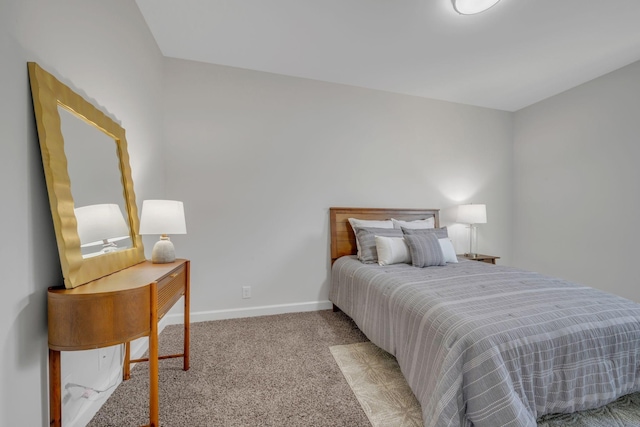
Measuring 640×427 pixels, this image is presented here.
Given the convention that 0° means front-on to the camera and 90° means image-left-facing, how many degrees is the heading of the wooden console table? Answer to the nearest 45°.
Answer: approximately 270°

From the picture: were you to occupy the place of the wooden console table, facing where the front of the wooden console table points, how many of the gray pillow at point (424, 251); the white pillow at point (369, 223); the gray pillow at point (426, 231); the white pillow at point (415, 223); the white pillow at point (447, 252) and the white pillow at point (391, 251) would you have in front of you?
6

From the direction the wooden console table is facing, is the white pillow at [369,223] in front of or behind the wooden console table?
in front

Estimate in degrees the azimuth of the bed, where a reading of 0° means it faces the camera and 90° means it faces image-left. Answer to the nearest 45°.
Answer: approximately 315°

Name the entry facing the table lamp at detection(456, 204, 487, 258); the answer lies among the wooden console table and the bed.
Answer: the wooden console table

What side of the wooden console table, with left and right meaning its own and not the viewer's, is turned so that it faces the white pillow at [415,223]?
front

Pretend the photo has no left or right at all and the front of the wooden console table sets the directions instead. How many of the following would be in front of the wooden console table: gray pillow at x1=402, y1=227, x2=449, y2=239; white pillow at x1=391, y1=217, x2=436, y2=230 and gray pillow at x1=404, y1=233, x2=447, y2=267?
3

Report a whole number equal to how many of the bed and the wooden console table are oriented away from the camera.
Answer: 0

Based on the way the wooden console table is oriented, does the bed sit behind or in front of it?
in front

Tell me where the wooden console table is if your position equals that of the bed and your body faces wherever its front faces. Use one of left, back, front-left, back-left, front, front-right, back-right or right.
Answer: right
